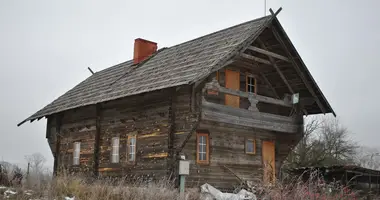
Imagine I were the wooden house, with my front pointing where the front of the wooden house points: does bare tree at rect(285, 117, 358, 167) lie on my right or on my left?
on my left

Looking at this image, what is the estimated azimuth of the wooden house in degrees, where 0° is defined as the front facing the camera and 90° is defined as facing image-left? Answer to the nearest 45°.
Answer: approximately 315°
